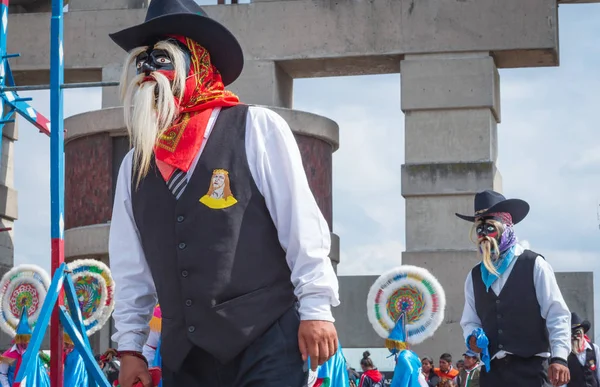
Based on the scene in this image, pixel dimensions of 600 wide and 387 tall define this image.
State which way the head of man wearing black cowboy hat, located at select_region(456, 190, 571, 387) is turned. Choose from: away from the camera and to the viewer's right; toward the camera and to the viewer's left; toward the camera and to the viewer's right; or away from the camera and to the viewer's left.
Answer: toward the camera and to the viewer's left

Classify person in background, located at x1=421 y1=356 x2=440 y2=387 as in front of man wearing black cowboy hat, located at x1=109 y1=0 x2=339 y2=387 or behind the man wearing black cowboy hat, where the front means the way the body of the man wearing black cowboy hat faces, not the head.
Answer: behind

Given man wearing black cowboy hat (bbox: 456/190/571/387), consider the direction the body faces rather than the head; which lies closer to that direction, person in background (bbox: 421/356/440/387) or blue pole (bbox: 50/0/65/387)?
the blue pole

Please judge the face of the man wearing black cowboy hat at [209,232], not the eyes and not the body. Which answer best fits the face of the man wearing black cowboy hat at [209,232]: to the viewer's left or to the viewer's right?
to the viewer's left

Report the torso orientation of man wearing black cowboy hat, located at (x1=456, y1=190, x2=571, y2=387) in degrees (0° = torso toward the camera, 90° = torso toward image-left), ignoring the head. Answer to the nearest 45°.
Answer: approximately 45°

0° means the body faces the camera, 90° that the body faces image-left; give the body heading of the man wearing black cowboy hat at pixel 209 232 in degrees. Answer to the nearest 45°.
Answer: approximately 45°

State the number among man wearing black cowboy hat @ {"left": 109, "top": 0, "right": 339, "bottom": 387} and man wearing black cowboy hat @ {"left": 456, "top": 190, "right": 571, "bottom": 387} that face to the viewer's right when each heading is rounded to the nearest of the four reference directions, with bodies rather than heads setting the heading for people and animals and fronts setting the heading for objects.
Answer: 0
